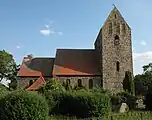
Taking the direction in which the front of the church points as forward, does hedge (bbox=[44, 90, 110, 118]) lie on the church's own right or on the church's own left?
on the church's own right

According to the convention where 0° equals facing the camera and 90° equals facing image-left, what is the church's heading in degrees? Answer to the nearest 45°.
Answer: approximately 270°

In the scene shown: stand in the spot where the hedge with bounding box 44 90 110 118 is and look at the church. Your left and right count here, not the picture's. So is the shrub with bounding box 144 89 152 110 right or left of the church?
right

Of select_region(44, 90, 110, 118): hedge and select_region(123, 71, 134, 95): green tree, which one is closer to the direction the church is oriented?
the green tree

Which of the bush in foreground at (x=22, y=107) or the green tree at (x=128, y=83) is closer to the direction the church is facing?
the green tree
